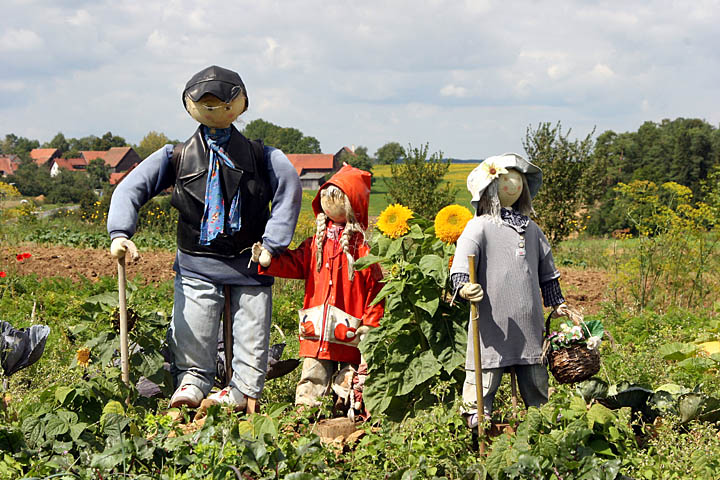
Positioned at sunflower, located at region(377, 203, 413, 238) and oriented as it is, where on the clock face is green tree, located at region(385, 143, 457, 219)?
The green tree is roughly at 6 o'clock from the sunflower.

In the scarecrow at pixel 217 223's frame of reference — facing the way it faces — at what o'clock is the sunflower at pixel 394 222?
The sunflower is roughly at 10 o'clock from the scarecrow.

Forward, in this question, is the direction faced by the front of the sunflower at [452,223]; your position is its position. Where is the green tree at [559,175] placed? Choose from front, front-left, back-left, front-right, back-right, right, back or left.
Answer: back

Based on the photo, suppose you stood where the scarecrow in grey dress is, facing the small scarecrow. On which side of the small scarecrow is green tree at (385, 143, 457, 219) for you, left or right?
right

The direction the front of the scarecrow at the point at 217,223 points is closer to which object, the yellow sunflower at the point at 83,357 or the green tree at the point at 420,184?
the yellow sunflower

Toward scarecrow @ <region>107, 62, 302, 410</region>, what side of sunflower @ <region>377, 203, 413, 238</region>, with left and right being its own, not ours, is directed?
right

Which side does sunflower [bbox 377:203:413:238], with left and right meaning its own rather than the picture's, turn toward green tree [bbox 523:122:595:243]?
back

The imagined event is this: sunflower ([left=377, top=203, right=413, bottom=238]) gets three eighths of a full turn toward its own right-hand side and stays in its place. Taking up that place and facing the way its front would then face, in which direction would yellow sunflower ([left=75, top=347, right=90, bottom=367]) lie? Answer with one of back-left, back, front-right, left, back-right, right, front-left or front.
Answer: front-left

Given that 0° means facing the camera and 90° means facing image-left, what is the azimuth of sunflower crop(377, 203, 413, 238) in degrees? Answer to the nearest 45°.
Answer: approximately 0°
